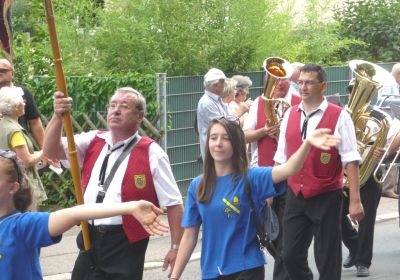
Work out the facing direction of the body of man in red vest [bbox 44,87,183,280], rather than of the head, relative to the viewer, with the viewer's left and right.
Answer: facing the viewer and to the left of the viewer

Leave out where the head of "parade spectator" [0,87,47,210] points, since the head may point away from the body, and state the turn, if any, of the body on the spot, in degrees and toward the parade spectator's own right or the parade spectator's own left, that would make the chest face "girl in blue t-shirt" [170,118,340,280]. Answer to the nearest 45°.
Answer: approximately 45° to the parade spectator's own right

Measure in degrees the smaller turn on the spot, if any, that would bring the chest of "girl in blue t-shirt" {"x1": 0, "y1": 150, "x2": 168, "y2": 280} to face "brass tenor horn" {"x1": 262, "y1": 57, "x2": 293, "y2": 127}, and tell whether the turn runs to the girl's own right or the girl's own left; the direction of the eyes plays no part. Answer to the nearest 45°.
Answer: approximately 180°

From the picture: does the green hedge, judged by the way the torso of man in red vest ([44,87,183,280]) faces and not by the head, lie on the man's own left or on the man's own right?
on the man's own right

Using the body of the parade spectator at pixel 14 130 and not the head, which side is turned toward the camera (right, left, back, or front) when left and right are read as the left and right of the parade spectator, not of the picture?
right

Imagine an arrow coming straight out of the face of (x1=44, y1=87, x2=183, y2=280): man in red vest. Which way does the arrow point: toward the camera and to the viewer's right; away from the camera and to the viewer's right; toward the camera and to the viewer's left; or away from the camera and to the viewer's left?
toward the camera and to the viewer's left

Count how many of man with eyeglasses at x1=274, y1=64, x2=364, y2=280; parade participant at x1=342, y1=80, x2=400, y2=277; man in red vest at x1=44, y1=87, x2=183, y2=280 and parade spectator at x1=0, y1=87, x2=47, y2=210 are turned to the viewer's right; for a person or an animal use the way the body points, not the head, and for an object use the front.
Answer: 1

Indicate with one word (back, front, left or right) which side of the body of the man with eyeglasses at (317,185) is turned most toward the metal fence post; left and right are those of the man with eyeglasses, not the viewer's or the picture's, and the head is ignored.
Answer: right
